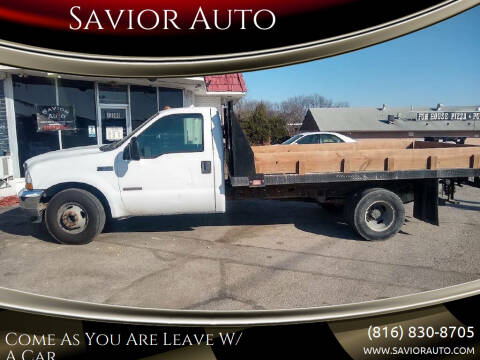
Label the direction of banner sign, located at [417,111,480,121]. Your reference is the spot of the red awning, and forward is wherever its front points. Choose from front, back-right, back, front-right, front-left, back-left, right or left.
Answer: back-left

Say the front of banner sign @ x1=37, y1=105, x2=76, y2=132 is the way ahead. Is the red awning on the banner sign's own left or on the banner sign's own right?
on the banner sign's own left

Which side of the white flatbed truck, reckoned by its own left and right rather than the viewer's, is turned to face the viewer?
left

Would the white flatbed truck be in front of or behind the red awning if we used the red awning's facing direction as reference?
in front

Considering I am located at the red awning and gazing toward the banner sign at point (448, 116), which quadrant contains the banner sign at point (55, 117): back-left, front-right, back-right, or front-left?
back-left

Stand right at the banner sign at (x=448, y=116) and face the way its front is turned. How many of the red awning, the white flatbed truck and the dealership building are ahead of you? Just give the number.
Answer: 3

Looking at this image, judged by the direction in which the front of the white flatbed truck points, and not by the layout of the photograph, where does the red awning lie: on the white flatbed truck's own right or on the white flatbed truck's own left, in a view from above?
on the white flatbed truck's own right

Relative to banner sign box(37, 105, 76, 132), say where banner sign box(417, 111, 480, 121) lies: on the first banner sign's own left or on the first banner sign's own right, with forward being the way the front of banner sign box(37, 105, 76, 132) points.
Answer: on the first banner sign's own left

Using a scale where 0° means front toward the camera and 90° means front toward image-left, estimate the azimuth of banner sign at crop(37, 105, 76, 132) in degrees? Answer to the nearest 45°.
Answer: approximately 0°

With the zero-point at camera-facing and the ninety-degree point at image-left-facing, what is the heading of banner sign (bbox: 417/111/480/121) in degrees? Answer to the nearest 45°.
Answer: approximately 0°
